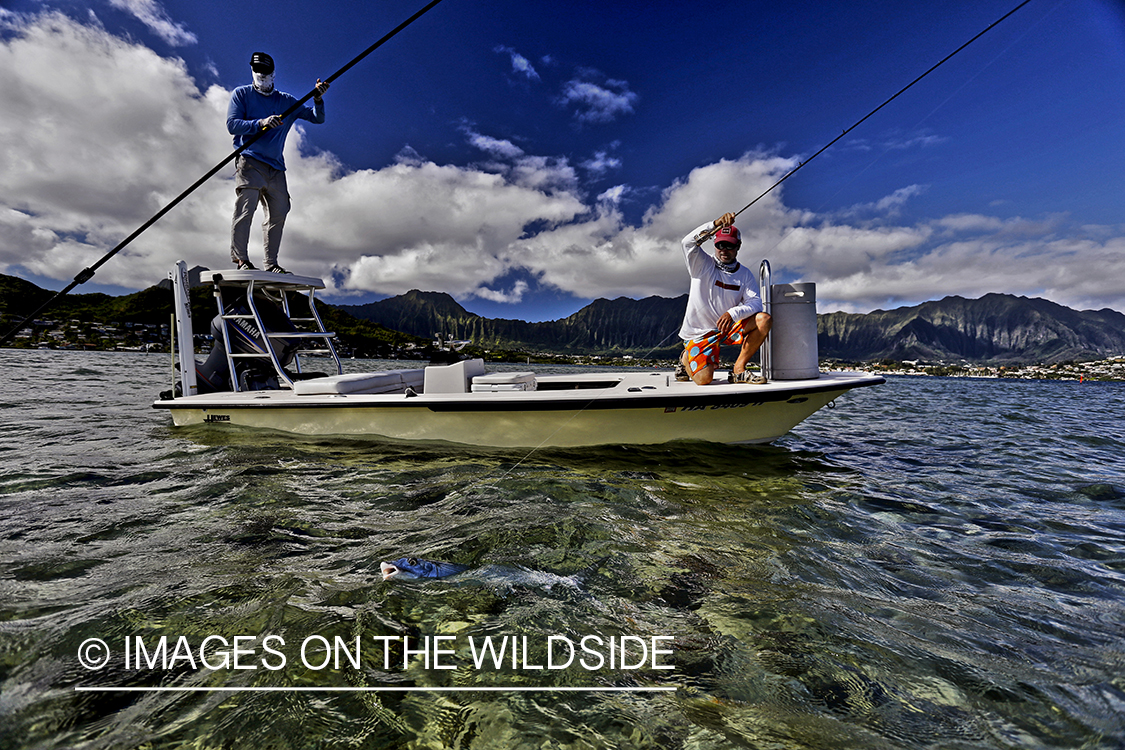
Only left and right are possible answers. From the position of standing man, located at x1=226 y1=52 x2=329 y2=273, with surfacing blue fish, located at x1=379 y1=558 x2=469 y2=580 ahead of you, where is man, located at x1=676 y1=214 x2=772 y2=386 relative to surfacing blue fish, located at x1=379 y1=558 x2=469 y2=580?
left

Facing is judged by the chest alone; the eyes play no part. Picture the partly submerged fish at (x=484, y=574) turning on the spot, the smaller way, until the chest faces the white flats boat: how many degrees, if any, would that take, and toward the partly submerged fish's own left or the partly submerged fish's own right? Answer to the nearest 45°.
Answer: approximately 90° to the partly submerged fish's own right

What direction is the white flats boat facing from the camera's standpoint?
to the viewer's right

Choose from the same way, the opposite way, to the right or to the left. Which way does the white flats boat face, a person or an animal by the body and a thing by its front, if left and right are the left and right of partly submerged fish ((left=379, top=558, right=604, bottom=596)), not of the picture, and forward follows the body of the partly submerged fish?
the opposite way

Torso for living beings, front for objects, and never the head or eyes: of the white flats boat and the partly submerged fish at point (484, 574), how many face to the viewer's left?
1

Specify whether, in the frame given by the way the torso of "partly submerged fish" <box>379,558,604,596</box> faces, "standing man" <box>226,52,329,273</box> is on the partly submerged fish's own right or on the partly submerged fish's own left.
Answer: on the partly submerged fish's own right

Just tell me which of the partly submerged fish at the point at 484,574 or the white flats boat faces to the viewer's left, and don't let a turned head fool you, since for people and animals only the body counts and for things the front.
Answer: the partly submerged fish

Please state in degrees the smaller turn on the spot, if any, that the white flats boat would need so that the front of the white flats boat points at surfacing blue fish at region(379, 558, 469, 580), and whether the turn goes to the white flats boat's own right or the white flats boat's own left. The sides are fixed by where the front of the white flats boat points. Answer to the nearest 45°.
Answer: approximately 90° to the white flats boat's own right

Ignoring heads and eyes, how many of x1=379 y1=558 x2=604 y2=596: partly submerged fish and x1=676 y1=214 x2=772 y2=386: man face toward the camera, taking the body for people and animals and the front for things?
1

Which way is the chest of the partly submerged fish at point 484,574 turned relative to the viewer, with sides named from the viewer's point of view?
facing to the left of the viewer

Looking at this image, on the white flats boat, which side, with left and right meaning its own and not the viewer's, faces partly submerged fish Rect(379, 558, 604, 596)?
right
